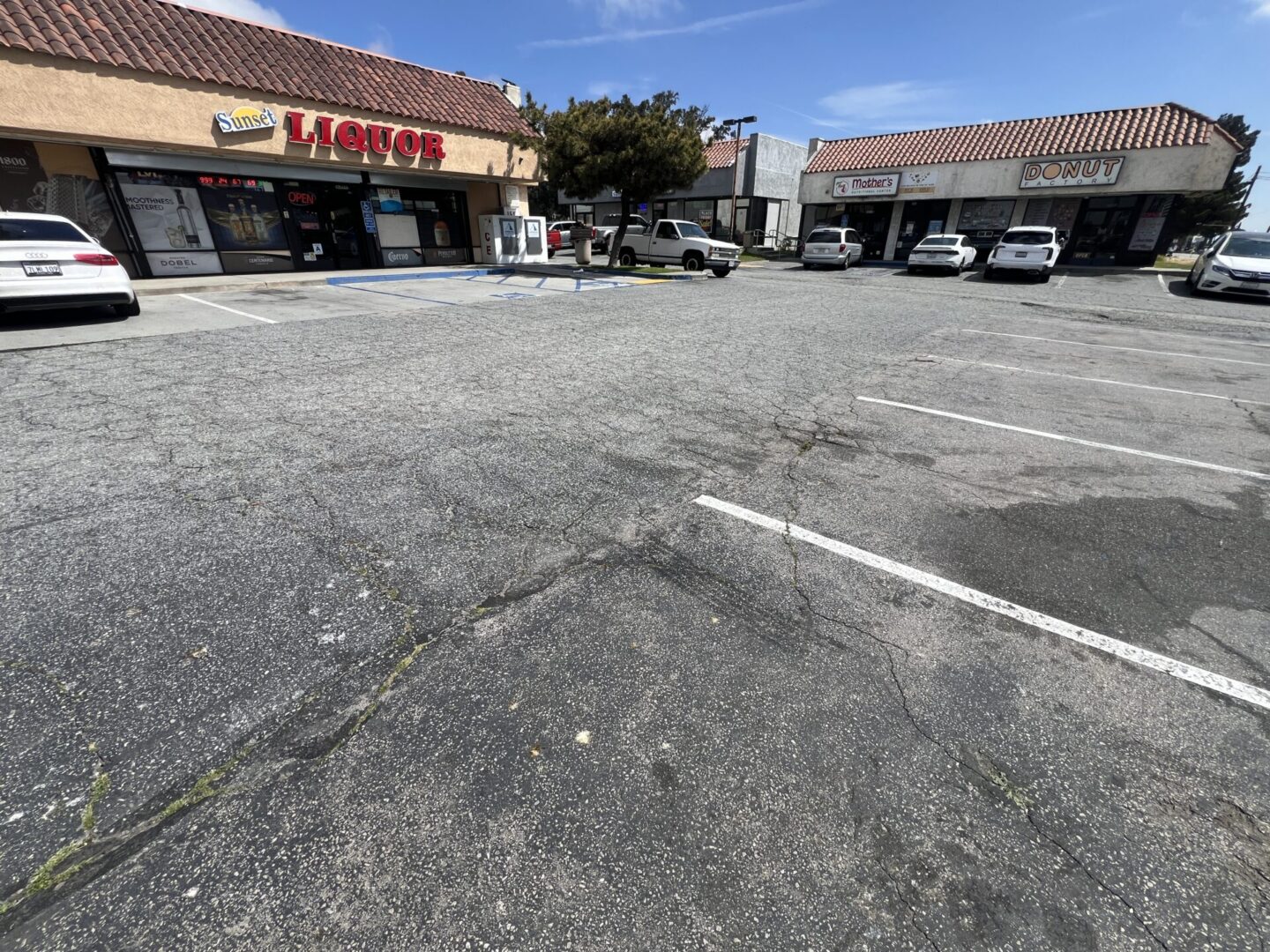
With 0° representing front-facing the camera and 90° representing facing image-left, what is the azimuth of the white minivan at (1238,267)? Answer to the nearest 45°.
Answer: approximately 0°

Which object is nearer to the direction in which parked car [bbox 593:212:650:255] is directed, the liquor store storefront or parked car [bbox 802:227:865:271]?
the parked car

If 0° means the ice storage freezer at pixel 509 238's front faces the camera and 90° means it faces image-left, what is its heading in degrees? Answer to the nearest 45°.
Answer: approximately 315°

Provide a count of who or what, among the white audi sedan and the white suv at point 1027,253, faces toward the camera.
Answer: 0

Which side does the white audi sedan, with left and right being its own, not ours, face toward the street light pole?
right

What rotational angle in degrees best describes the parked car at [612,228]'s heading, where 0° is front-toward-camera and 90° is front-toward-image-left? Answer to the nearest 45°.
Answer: approximately 270°

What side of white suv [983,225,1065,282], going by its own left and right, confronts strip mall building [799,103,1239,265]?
front

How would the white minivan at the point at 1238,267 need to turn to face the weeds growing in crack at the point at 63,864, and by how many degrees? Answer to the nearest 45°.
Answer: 0° — it already faces it

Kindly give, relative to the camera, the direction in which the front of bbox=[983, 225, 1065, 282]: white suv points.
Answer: facing away from the viewer

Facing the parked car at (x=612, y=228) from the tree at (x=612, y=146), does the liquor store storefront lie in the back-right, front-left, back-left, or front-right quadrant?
back-left

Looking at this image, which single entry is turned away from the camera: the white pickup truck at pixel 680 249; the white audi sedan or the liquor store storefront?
the white audi sedan

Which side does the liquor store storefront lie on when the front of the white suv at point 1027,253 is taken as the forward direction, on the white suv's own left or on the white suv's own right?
on the white suv's own left

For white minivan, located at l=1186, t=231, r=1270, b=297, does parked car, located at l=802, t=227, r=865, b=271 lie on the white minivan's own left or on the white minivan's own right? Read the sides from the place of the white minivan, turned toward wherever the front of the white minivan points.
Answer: on the white minivan's own right

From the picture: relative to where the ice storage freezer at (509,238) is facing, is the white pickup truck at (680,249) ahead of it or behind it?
ahead
